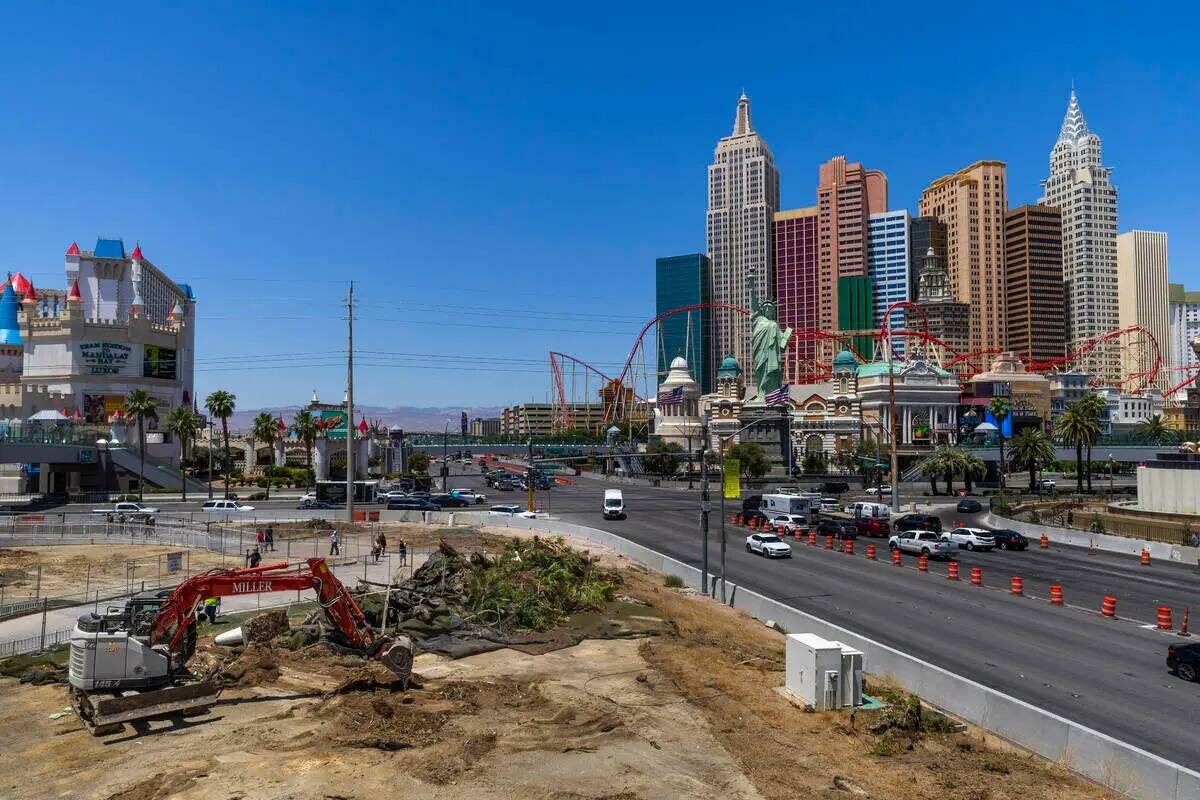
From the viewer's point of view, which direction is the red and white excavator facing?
to the viewer's right

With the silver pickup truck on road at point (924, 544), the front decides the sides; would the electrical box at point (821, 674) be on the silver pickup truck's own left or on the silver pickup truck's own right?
on the silver pickup truck's own left

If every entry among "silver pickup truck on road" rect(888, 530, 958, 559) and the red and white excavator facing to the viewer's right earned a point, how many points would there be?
1

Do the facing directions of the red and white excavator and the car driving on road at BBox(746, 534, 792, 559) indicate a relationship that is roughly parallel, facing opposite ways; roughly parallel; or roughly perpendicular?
roughly perpendicular

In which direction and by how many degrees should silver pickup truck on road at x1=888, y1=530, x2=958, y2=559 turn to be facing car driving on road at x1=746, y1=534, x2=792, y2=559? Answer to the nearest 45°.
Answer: approximately 45° to its left

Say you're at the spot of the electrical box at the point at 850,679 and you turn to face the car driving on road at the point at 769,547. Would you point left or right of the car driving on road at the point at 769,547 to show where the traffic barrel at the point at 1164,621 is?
right

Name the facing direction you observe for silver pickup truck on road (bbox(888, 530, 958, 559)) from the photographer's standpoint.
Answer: facing away from the viewer and to the left of the viewer

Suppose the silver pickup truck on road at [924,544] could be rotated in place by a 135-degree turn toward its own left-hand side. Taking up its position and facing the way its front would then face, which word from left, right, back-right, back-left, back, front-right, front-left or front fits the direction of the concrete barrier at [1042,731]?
front

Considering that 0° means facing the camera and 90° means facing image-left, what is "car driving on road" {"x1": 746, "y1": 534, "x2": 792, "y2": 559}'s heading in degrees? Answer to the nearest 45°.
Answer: approximately 315°

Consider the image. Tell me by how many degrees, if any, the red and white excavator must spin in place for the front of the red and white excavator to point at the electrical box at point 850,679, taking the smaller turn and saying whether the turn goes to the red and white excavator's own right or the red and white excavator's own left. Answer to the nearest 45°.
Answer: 0° — it already faces it

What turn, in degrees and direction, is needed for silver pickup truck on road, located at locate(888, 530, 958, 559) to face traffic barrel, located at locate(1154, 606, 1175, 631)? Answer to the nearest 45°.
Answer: approximately 180°
